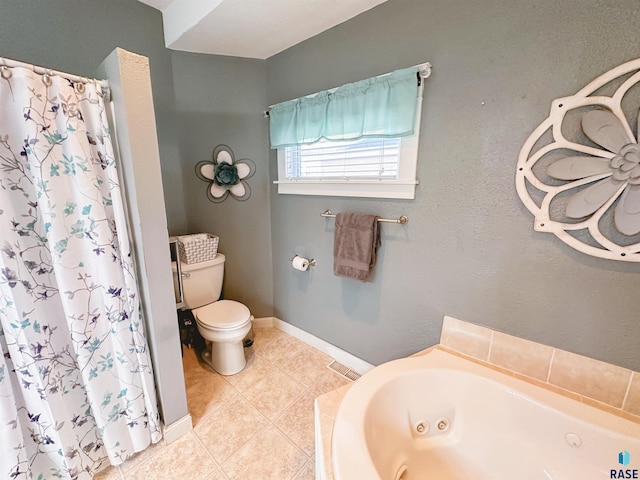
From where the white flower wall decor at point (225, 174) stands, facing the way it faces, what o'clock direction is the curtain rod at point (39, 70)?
The curtain rod is roughly at 1 o'clock from the white flower wall decor.

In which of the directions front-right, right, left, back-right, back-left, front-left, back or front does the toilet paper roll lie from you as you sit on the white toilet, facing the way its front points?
front-left

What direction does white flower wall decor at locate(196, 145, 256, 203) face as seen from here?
toward the camera

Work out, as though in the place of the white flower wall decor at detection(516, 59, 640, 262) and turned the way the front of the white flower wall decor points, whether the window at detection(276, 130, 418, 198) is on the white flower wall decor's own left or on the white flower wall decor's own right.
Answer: on the white flower wall decor's own right

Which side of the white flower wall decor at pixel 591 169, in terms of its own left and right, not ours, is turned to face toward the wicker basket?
right

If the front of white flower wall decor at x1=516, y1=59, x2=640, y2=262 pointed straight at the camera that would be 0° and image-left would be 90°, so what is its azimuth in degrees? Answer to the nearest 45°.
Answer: approximately 0°

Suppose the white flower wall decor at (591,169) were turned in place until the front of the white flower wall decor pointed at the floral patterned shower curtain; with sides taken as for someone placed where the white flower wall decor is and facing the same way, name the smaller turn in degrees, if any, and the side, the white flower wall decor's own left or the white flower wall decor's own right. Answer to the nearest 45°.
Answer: approximately 45° to the white flower wall decor's own right

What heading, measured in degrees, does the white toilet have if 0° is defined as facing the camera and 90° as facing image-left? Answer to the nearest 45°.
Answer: approximately 315°

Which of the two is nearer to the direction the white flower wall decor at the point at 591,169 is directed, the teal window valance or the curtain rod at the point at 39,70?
the curtain rod

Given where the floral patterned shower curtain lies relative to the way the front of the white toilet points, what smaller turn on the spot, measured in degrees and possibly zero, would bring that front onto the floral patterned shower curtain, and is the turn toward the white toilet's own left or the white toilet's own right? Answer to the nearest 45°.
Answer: approximately 90° to the white toilet's own right

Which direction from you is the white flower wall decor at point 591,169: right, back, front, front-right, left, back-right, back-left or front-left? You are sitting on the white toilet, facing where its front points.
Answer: front

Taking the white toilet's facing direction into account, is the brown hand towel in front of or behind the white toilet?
in front
